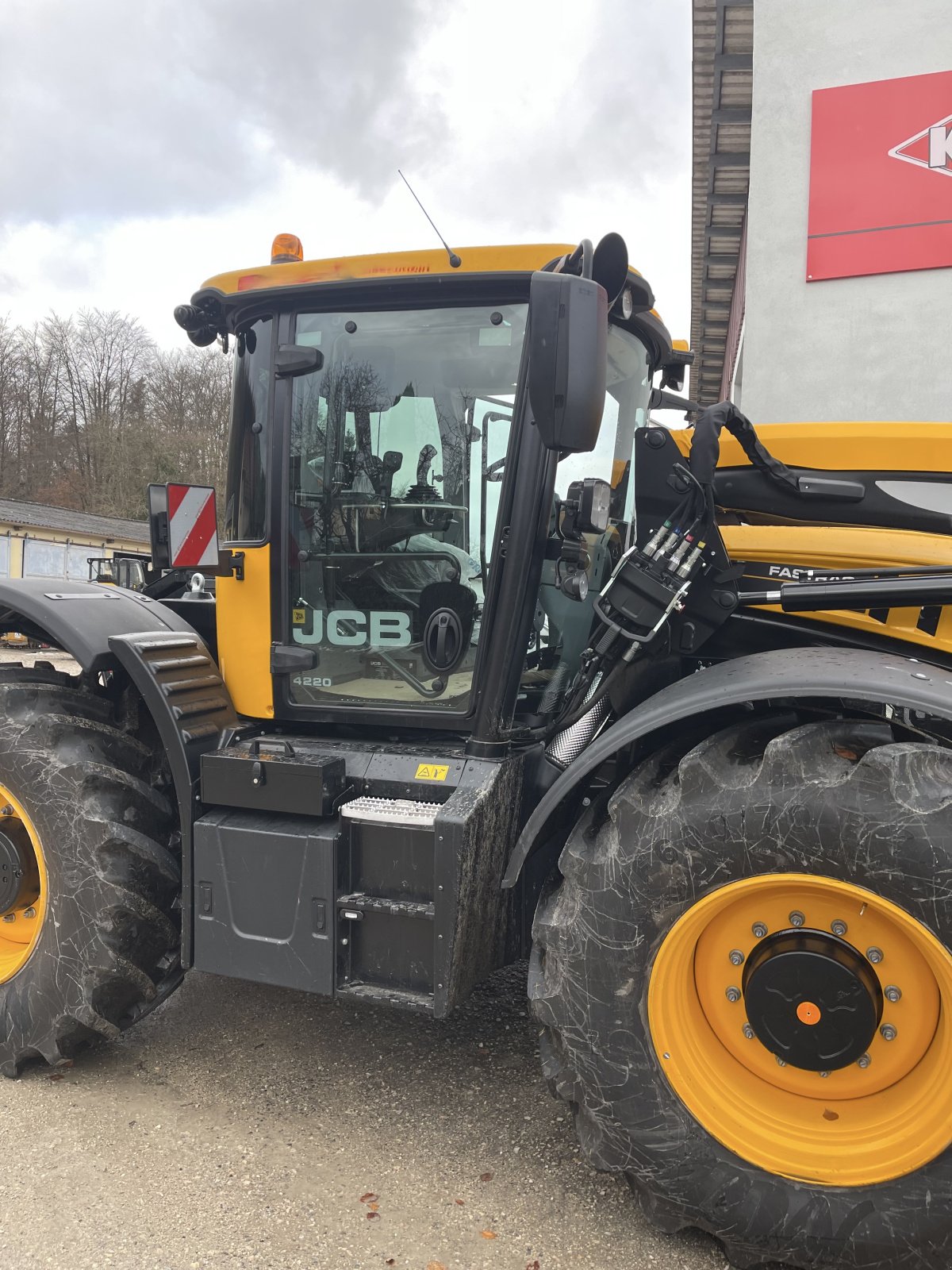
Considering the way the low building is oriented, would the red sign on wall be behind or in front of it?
in front

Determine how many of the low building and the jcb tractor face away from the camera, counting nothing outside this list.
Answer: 0

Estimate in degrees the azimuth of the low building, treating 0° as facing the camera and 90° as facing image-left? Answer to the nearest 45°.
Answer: approximately 315°

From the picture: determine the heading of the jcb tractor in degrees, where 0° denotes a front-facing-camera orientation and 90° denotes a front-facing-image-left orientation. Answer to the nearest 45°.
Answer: approximately 315°

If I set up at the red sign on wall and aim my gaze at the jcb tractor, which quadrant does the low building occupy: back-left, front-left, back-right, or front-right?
back-right

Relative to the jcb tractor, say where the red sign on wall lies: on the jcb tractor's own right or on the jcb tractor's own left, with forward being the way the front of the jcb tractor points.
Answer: on the jcb tractor's own left
